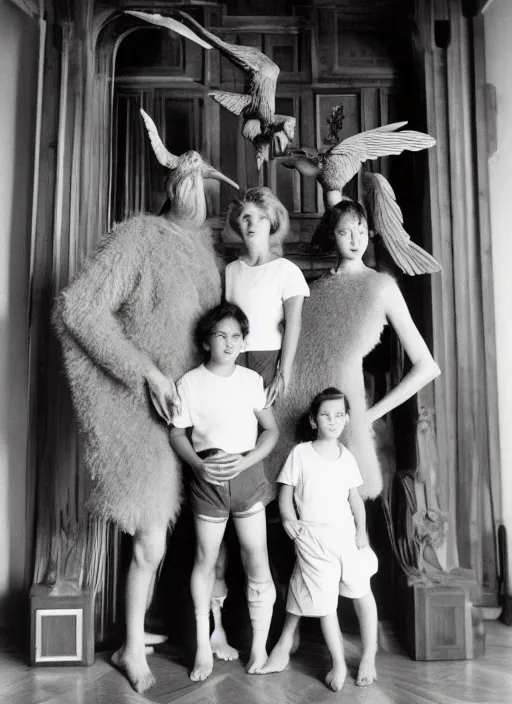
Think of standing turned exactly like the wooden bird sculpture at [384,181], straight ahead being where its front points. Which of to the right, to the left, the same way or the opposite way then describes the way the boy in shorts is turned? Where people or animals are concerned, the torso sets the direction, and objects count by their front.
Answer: to the left

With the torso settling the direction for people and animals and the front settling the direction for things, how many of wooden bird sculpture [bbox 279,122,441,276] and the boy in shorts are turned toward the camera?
1

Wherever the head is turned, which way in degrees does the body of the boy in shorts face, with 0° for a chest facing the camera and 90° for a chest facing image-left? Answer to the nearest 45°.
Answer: approximately 0°

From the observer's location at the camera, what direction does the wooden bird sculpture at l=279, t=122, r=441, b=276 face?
facing to the left of the viewer

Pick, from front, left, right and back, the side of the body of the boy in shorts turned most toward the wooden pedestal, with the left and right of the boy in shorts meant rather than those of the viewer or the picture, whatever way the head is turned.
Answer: left

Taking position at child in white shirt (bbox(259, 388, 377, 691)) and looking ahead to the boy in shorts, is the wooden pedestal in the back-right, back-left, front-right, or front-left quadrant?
back-right
